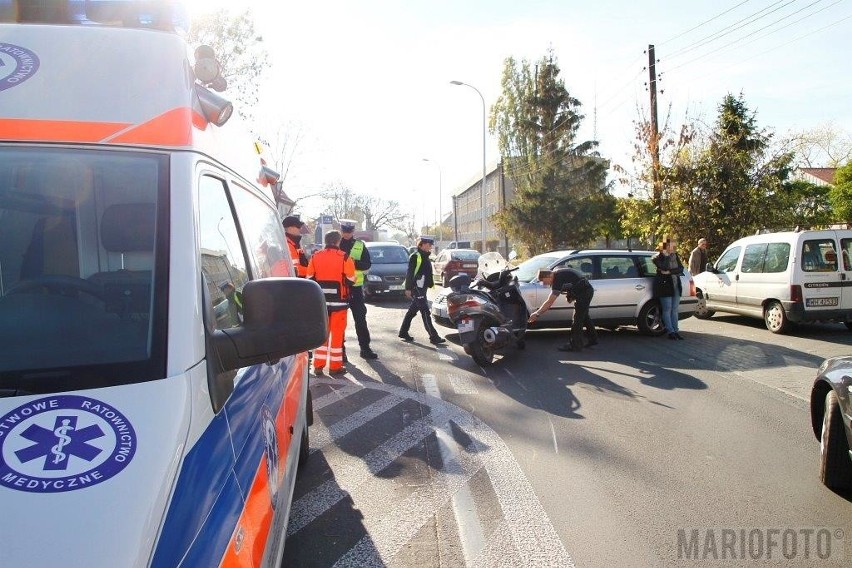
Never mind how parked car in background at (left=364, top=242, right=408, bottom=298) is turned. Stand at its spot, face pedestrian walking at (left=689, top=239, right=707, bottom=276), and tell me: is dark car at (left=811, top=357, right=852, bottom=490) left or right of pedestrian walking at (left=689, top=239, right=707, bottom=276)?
right

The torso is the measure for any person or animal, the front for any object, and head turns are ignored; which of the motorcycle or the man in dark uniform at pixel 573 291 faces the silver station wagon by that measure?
the motorcycle

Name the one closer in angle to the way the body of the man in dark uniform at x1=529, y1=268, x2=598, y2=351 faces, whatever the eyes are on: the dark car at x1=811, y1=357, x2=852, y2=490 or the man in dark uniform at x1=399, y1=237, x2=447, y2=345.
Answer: the man in dark uniform

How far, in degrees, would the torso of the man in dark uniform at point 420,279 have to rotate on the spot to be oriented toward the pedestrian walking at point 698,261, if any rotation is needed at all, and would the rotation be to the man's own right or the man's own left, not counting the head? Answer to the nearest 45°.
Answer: approximately 45° to the man's own left

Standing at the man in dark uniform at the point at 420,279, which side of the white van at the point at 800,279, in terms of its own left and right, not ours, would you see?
left

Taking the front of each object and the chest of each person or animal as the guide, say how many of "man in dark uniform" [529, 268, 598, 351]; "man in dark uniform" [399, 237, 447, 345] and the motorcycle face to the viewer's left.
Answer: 1

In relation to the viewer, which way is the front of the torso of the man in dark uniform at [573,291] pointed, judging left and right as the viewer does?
facing to the left of the viewer

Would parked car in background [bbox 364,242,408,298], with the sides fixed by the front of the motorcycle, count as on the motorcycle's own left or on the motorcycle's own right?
on the motorcycle's own left

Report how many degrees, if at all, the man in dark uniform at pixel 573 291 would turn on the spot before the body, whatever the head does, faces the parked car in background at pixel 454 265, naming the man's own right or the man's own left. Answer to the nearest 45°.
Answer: approximately 90° to the man's own right
